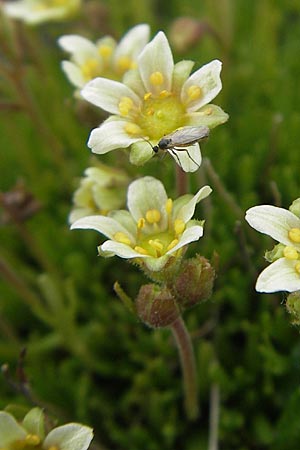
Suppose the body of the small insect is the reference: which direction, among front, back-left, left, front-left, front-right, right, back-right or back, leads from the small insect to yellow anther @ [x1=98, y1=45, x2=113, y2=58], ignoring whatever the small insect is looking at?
right

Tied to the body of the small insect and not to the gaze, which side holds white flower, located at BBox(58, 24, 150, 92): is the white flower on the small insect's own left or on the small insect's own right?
on the small insect's own right

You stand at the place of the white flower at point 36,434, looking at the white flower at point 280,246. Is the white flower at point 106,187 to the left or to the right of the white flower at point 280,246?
left

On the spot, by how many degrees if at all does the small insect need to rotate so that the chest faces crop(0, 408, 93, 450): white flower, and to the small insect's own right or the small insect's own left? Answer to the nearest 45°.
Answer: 0° — it already faces it

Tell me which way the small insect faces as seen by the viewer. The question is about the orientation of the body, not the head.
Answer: to the viewer's left
